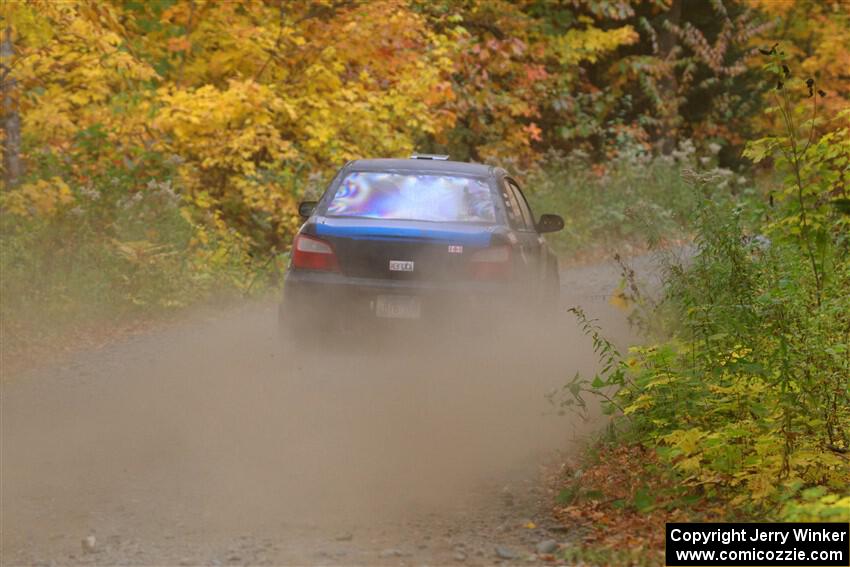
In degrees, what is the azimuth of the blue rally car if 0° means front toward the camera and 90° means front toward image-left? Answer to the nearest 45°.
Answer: approximately 180°

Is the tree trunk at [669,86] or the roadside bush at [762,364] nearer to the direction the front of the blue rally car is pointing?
the tree trunk

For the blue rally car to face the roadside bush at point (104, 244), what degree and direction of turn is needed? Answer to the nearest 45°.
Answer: approximately 45° to its left

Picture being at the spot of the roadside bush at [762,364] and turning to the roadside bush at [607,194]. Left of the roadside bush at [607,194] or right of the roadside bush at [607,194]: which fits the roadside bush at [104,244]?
left

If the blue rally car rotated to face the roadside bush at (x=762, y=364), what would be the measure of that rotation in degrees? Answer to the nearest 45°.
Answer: approximately 135° to its right
